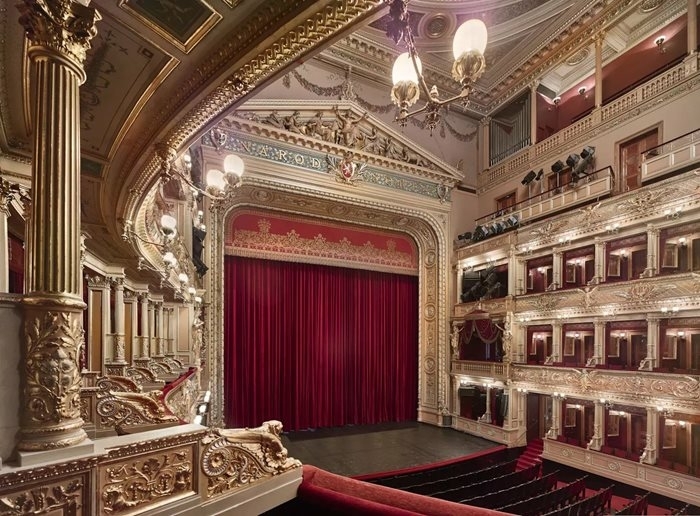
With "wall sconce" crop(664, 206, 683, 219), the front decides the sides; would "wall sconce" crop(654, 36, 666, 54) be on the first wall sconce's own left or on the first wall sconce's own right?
on the first wall sconce's own right

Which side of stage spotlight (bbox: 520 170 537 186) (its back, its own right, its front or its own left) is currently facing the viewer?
left

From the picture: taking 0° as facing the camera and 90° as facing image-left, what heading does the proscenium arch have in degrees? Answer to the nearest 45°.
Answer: approximately 315°

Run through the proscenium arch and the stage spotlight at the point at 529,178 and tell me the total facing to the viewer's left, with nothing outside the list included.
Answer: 1

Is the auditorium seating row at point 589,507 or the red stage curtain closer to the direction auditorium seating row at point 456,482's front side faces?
the red stage curtain

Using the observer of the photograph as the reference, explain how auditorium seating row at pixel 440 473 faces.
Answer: facing away from the viewer and to the left of the viewer
